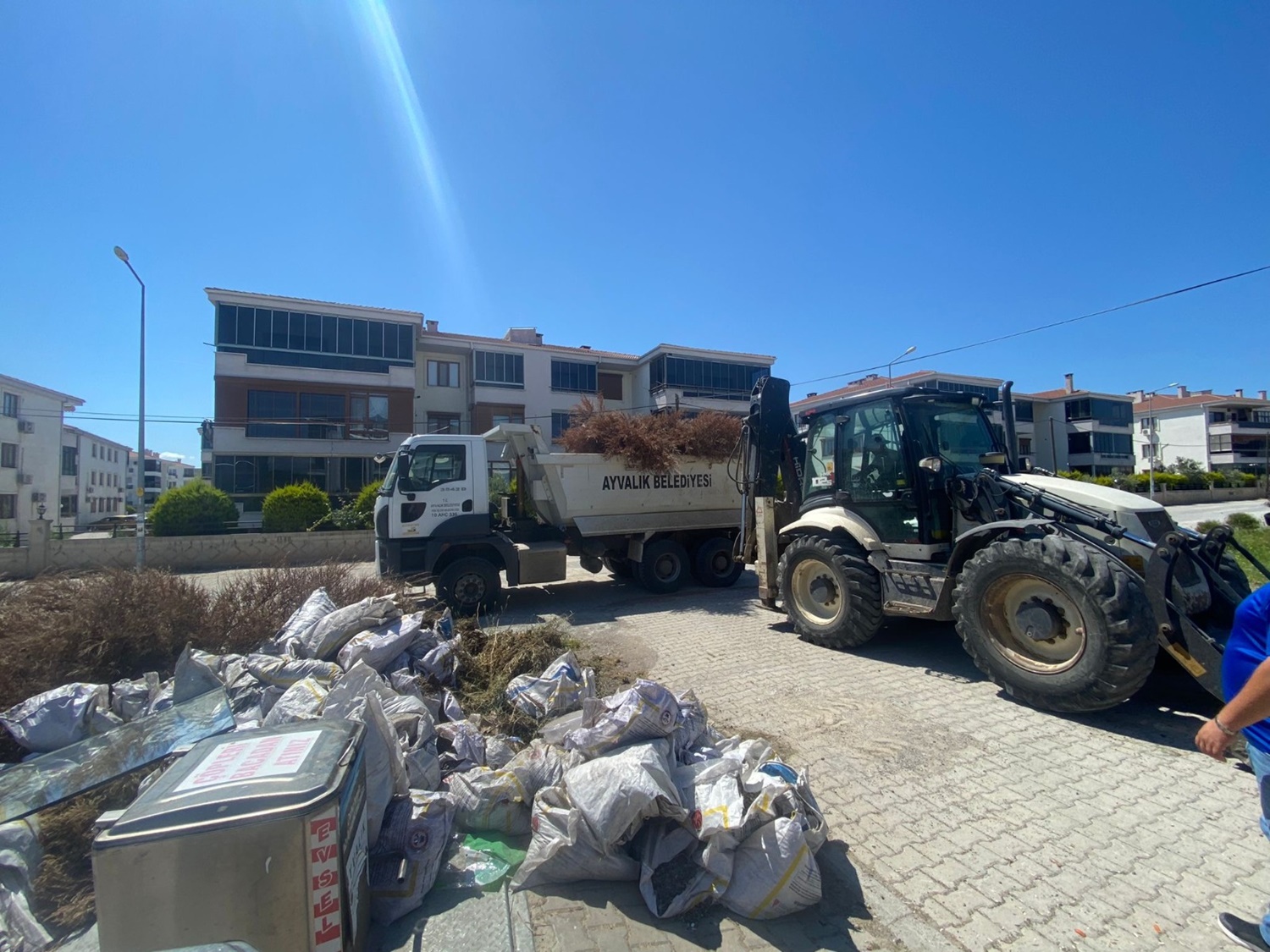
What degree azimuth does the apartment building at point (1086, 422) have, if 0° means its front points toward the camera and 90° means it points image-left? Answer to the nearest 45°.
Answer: approximately 315°

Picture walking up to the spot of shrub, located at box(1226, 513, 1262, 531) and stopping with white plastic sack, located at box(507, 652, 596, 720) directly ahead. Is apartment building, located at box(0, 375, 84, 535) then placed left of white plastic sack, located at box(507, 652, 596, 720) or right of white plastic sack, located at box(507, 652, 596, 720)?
right

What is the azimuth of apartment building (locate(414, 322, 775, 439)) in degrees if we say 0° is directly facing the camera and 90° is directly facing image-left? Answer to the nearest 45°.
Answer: approximately 0°

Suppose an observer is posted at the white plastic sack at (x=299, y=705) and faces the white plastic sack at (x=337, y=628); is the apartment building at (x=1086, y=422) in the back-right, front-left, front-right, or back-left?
front-right

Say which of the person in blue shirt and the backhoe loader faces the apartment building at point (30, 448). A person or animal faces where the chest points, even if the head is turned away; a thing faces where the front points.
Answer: the person in blue shirt

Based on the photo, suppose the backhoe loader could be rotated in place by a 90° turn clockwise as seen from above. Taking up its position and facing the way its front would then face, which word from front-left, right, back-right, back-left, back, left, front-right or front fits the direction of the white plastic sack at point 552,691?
front

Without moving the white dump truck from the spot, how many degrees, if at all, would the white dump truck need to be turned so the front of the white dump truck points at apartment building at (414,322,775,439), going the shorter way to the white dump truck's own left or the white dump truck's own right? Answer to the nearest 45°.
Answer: approximately 90° to the white dump truck's own right

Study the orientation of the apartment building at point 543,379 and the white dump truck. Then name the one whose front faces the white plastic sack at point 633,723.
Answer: the apartment building

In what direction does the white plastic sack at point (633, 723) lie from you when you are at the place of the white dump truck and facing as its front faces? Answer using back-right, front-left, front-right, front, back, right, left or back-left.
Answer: left

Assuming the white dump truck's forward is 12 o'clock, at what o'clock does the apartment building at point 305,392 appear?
The apartment building is roughly at 2 o'clock from the white dump truck.

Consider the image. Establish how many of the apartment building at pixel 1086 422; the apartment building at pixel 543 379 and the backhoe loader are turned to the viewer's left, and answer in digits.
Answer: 0

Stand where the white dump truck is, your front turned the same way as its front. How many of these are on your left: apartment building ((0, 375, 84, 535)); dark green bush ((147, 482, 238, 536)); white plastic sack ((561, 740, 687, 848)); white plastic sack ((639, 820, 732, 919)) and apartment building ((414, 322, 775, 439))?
2

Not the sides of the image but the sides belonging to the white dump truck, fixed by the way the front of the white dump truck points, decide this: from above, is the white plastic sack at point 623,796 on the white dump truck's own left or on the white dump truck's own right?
on the white dump truck's own left

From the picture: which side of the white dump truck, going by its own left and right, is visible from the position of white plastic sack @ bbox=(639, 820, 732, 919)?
left

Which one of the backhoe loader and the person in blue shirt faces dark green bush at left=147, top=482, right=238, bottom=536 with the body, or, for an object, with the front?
the person in blue shirt

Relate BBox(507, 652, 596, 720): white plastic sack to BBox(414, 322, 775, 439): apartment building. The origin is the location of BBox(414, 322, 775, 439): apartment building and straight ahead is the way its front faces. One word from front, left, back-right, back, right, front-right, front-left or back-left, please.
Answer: front

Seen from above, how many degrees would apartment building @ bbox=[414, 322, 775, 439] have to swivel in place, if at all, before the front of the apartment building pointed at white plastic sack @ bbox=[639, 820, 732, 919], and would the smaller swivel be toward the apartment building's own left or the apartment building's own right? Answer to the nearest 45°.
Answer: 0° — it already faces it

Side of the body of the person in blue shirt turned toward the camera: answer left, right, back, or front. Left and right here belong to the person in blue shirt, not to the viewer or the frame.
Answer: left

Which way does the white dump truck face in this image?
to the viewer's left
